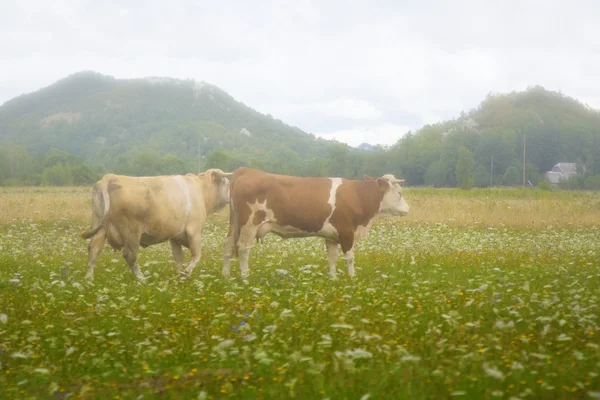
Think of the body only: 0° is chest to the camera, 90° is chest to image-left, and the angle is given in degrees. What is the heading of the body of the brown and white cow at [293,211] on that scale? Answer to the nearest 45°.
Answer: approximately 270°

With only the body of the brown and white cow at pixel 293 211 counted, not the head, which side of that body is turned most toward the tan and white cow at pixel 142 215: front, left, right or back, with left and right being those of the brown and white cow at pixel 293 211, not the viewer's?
back
